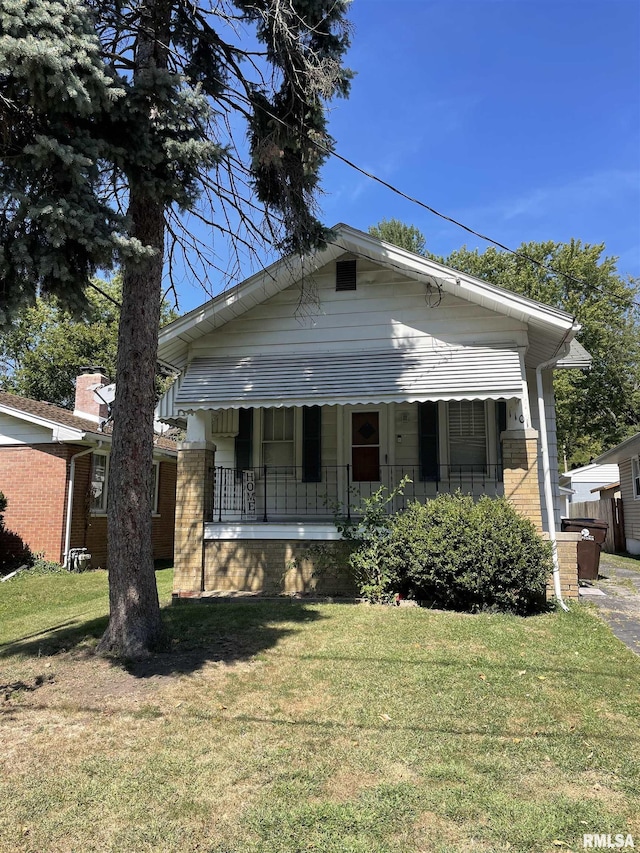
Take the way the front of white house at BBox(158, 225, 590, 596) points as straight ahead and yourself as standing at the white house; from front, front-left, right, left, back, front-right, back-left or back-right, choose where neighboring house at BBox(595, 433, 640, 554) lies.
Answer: back-left

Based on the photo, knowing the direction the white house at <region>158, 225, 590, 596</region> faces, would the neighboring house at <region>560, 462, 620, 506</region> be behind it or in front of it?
behind

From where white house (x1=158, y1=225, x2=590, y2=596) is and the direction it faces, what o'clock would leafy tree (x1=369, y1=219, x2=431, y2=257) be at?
The leafy tree is roughly at 6 o'clock from the white house.

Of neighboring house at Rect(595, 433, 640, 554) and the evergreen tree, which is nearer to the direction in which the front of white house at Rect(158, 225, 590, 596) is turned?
the evergreen tree

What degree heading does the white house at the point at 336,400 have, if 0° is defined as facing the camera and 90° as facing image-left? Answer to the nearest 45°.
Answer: approximately 0°

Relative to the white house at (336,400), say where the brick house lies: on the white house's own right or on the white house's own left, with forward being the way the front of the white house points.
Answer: on the white house's own right
